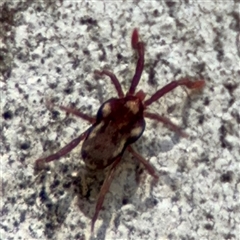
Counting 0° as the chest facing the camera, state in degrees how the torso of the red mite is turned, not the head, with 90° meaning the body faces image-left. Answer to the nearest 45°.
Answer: approximately 225°
